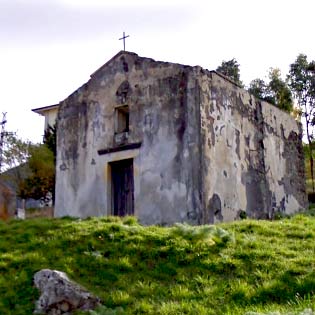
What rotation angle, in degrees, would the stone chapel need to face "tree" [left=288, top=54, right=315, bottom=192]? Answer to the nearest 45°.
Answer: approximately 180°

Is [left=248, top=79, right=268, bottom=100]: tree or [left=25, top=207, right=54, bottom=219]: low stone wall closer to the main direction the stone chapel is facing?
the low stone wall

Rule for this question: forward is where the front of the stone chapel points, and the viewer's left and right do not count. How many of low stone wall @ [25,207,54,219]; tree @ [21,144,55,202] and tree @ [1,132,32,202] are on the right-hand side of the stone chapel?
3

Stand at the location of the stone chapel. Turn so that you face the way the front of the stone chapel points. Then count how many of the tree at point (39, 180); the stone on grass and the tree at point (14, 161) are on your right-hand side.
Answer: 2

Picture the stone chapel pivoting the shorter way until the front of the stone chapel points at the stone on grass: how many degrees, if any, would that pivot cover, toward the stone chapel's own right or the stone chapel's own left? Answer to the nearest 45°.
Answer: approximately 45° to the stone chapel's own left

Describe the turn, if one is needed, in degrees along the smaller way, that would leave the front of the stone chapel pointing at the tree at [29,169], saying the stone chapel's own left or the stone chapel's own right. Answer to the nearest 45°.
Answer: approximately 90° to the stone chapel's own right

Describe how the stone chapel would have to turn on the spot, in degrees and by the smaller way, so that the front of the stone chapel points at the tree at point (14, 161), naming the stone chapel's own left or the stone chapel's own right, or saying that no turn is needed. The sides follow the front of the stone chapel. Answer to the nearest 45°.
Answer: approximately 90° to the stone chapel's own right

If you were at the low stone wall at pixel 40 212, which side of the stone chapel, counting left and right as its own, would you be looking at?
right

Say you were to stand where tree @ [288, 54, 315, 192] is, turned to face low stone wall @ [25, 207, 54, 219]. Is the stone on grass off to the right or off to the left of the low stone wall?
left

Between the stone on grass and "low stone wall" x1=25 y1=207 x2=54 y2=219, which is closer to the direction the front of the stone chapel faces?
the stone on grass

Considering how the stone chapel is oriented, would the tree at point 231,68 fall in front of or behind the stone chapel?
behind

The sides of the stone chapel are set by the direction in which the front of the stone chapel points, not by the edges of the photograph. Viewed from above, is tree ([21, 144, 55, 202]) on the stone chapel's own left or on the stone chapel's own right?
on the stone chapel's own right

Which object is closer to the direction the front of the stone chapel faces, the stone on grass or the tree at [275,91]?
the stone on grass

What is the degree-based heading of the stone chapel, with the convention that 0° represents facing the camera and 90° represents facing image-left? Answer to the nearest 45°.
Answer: approximately 45°
